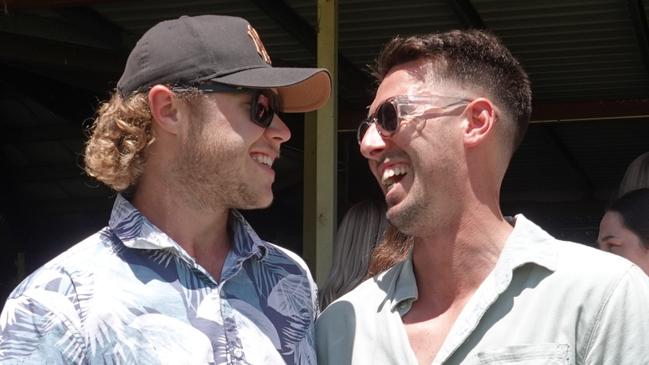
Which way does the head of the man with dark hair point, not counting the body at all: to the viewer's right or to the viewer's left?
to the viewer's left

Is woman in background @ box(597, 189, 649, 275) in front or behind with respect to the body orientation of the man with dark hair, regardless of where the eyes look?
behind

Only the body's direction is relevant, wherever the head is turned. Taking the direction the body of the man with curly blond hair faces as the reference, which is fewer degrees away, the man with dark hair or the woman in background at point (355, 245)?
the man with dark hair

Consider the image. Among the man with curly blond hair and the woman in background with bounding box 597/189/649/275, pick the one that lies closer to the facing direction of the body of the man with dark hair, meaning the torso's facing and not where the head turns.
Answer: the man with curly blond hair

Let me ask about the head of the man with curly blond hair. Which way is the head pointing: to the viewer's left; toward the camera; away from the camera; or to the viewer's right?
to the viewer's right

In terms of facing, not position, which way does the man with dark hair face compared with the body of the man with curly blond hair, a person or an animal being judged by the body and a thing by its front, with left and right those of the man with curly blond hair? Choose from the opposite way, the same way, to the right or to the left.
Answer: to the right

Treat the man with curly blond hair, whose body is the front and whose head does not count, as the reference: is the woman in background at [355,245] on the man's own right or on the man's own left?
on the man's own left

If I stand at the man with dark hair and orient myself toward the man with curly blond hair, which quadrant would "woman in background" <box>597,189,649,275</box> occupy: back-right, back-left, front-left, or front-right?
back-right

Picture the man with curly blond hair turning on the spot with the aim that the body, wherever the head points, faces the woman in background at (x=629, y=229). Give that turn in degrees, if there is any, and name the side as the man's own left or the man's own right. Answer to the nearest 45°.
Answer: approximately 90° to the man's own left

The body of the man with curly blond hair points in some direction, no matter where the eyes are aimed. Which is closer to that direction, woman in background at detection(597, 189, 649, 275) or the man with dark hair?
the man with dark hair

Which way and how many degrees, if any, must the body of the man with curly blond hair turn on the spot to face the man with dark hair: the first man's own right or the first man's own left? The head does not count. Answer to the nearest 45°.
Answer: approximately 45° to the first man's own left

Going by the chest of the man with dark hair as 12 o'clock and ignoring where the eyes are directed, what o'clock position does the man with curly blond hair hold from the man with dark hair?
The man with curly blond hair is roughly at 1 o'clock from the man with dark hair.

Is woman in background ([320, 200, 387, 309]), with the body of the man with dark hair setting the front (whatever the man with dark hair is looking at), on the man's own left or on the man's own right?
on the man's own right
